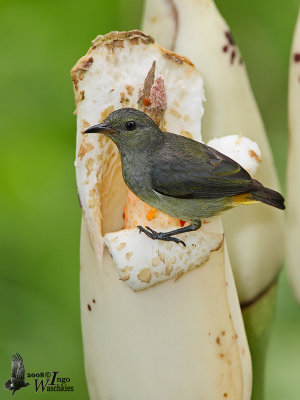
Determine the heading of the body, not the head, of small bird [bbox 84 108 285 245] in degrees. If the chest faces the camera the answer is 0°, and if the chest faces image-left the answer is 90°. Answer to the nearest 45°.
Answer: approximately 90°
